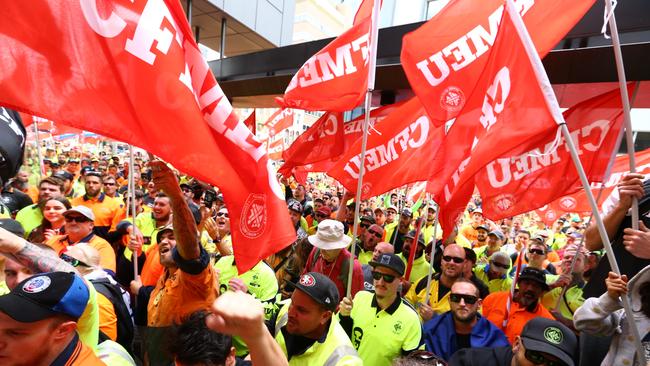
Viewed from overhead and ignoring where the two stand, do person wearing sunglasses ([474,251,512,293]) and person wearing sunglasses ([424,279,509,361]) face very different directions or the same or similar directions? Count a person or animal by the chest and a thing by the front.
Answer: same or similar directions

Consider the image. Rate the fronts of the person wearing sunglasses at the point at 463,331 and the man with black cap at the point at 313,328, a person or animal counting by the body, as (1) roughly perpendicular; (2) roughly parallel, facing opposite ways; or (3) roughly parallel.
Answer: roughly parallel

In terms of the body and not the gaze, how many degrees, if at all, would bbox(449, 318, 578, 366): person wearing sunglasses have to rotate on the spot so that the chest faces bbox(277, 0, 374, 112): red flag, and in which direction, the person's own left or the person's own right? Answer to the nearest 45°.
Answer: approximately 180°

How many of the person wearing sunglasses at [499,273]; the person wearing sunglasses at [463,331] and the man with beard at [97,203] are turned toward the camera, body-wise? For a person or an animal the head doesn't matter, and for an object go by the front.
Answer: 3

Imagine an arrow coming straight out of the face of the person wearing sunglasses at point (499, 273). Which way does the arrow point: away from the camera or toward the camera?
toward the camera

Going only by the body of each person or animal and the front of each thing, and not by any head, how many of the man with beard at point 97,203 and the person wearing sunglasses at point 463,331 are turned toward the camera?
2

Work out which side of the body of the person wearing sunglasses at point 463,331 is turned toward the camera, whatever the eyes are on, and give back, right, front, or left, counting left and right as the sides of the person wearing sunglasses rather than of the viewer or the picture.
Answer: front

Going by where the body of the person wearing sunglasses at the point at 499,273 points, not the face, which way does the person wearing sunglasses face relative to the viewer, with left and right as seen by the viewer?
facing the viewer

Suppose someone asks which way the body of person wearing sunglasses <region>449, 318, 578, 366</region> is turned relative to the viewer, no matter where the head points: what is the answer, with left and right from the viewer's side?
facing the viewer and to the right of the viewer

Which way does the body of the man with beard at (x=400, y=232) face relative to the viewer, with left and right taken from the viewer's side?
facing the viewer and to the left of the viewer

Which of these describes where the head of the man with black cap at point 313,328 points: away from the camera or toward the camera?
toward the camera
